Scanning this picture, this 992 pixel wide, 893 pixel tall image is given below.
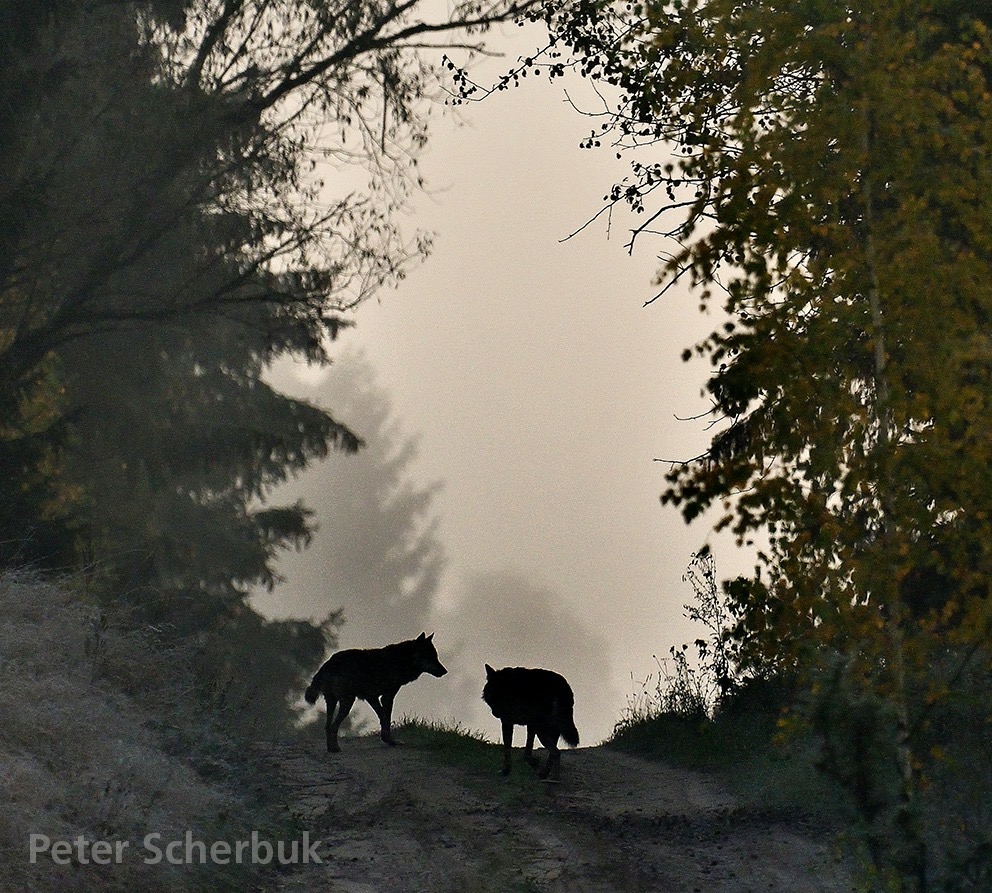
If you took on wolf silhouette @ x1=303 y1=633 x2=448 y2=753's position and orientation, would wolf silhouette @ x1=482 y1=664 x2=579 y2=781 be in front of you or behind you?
in front

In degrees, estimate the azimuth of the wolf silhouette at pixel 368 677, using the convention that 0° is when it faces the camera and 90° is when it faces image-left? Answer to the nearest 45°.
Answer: approximately 270°
